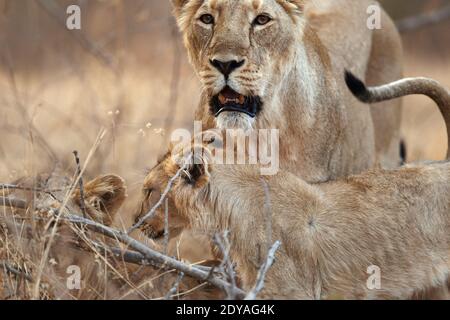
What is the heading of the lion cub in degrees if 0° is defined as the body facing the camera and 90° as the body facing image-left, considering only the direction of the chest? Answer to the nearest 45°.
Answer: approximately 90°

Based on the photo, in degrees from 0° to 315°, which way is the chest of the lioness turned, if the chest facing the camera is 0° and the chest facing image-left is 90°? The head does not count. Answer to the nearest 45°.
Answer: approximately 45°

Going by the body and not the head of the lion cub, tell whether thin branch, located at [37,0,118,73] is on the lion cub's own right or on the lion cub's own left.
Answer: on the lion cub's own right

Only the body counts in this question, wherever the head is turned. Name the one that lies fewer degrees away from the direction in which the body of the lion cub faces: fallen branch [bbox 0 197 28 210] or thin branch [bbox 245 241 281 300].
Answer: the fallen branch

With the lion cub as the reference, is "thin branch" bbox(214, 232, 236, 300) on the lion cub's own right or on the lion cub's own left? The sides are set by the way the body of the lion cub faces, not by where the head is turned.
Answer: on the lion cub's own left

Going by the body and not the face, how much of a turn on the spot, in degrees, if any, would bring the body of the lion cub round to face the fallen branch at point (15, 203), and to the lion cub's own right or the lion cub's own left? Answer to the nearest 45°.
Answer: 0° — it already faces it
